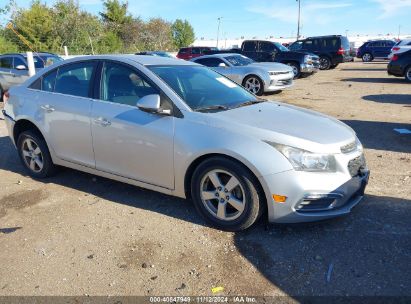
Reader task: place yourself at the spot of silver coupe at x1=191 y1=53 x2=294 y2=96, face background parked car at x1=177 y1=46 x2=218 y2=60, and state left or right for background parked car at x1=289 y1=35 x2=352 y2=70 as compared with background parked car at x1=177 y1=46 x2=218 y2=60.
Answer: right

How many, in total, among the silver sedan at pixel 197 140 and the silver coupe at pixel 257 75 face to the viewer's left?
0

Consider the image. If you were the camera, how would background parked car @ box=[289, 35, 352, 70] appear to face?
facing away from the viewer and to the left of the viewer

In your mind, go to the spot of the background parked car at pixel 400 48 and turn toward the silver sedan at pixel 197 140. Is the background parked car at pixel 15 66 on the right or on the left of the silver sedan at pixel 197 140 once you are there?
right

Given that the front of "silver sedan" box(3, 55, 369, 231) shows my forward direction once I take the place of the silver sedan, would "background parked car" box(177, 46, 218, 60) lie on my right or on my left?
on my left

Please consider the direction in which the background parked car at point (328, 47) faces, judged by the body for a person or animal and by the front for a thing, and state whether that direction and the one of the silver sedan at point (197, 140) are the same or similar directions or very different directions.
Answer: very different directions

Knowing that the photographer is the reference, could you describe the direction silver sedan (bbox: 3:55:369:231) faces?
facing the viewer and to the right of the viewer

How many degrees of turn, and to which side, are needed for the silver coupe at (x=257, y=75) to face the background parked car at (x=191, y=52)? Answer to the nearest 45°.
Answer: approximately 135° to its left

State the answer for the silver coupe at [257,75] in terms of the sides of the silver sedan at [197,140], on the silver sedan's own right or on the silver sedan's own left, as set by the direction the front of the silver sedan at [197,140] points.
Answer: on the silver sedan's own left
